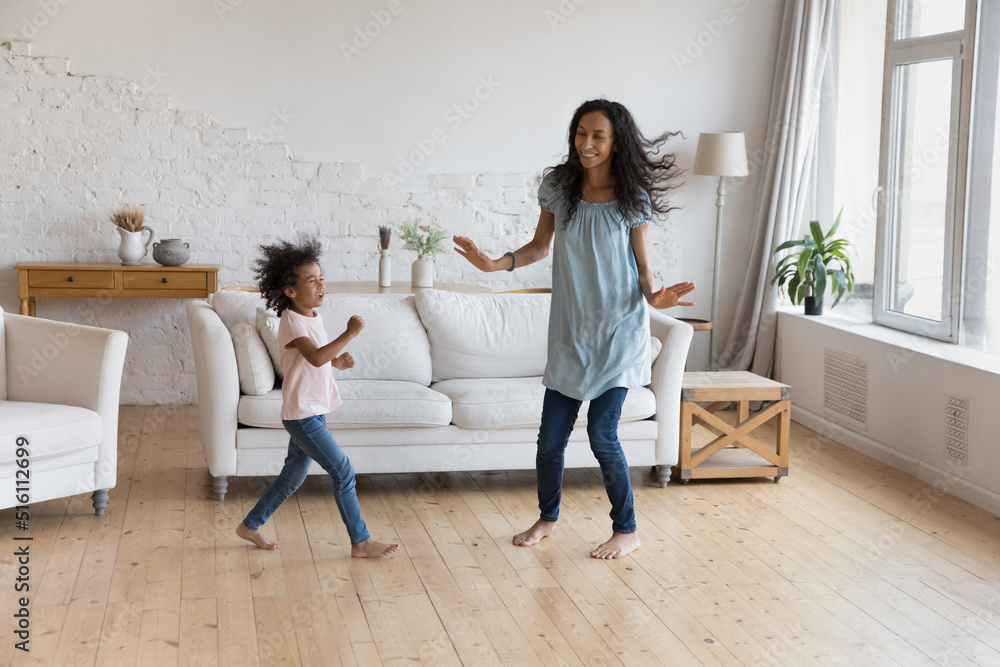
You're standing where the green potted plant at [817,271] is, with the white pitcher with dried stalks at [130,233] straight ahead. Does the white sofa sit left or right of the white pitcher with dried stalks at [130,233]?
left

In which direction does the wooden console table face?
toward the camera

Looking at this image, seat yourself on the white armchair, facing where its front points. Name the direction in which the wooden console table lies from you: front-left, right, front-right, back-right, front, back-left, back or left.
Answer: back-left

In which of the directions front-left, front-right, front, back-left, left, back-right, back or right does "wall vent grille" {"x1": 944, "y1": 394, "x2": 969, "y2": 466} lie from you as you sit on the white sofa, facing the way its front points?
left

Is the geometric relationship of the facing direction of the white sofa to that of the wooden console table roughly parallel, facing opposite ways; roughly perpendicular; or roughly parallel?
roughly parallel

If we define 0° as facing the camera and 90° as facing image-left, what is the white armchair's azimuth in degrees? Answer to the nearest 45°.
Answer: approximately 315°

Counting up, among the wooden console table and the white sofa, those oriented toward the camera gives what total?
2

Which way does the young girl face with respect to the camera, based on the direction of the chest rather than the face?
to the viewer's right

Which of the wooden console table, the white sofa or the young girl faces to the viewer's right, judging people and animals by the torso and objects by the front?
the young girl

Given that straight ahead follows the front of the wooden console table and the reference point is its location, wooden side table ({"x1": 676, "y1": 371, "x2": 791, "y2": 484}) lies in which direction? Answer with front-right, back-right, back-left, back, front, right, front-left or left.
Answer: front-left

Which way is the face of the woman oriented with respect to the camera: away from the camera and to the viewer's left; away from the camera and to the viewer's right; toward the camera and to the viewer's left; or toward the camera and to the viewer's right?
toward the camera and to the viewer's left

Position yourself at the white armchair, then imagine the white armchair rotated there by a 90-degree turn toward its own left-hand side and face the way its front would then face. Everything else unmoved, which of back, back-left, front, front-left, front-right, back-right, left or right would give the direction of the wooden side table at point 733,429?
front-right

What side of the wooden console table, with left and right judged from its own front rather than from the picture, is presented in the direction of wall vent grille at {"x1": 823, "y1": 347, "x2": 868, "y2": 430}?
left

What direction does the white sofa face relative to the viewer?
toward the camera

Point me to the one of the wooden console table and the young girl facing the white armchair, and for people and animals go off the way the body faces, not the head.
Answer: the wooden console table

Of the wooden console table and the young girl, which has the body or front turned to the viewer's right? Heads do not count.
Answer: the young girl

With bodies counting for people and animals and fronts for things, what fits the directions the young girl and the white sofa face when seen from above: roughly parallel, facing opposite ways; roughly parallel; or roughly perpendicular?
roughly perpendicular
